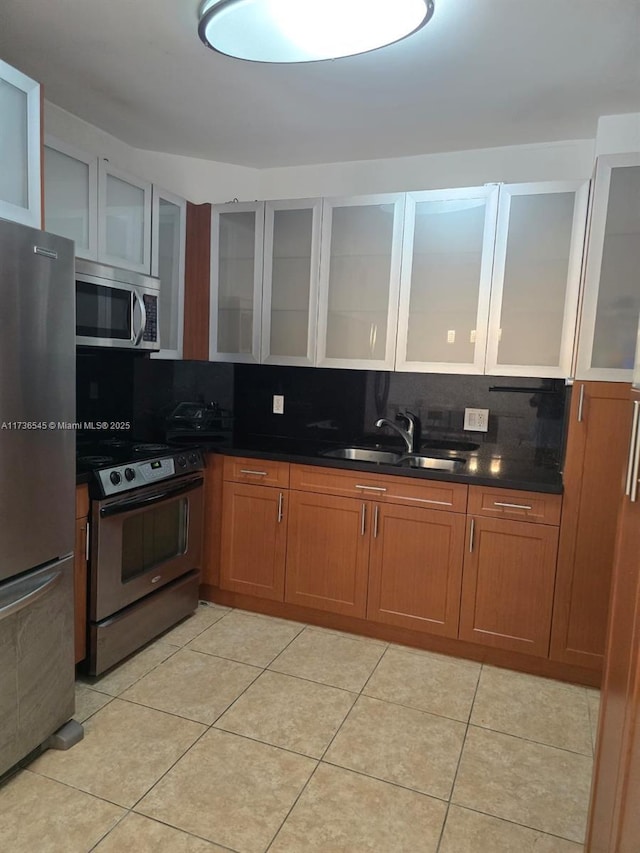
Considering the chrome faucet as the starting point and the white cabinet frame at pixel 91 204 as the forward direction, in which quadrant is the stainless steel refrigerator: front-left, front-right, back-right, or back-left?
front-left

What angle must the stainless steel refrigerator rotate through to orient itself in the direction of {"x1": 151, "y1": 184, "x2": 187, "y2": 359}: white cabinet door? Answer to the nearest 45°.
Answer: approximately 90° to its left

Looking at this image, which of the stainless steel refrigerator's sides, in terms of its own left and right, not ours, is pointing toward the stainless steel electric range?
left

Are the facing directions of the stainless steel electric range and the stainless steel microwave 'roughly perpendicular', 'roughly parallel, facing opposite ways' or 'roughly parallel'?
roughly parallel

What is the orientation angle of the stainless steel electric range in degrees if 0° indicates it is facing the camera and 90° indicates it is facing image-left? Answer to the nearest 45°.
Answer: approximately 315°

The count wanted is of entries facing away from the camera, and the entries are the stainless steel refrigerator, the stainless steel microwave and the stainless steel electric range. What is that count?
0

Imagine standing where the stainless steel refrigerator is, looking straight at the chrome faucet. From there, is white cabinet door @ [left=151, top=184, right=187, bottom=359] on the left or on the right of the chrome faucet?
left

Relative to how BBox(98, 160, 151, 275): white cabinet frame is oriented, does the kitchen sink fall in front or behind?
in front

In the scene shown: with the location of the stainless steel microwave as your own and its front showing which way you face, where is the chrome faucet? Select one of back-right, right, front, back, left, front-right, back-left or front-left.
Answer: front-left

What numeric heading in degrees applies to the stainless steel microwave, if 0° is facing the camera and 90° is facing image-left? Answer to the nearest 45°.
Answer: approximately 315°

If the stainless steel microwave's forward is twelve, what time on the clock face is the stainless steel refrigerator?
The stainless steel refrigerator is roughly at 2 o'clock from the stainless steel microwave.

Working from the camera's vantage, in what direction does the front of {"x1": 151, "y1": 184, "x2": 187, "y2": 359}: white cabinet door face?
facing the viewer and to the right of the viewer

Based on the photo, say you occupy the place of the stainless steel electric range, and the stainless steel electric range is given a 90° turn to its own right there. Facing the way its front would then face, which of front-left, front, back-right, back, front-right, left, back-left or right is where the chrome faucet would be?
back-left

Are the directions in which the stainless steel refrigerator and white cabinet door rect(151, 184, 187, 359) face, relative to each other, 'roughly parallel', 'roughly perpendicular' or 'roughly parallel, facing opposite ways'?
roughly parallel
